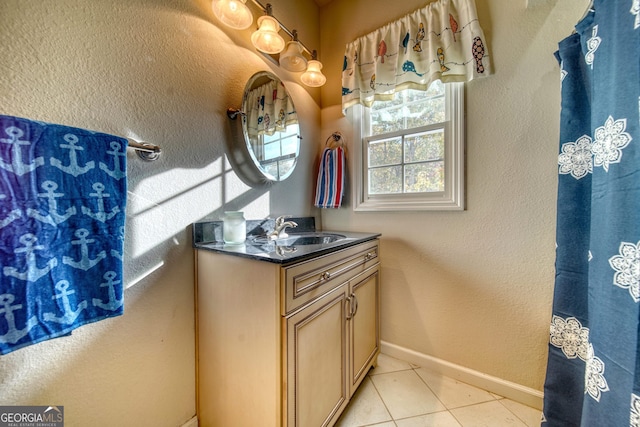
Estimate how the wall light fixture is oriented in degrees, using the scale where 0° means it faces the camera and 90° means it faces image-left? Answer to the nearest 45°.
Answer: approximately 315°

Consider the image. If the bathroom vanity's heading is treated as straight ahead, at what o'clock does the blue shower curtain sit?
The blue shower curtain is roughly at 11 o'clock from the bathroom vanity.
